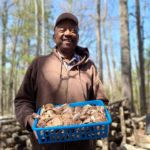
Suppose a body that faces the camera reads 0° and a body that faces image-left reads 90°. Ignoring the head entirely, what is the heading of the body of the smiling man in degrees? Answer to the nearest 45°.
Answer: approximately 0°

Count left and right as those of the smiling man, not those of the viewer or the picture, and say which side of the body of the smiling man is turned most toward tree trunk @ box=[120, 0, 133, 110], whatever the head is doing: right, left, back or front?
back

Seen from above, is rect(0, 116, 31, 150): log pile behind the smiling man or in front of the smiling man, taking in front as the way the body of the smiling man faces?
behind

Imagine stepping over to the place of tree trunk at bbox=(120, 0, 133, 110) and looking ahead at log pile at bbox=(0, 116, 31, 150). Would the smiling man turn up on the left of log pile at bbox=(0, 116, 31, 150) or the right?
left
